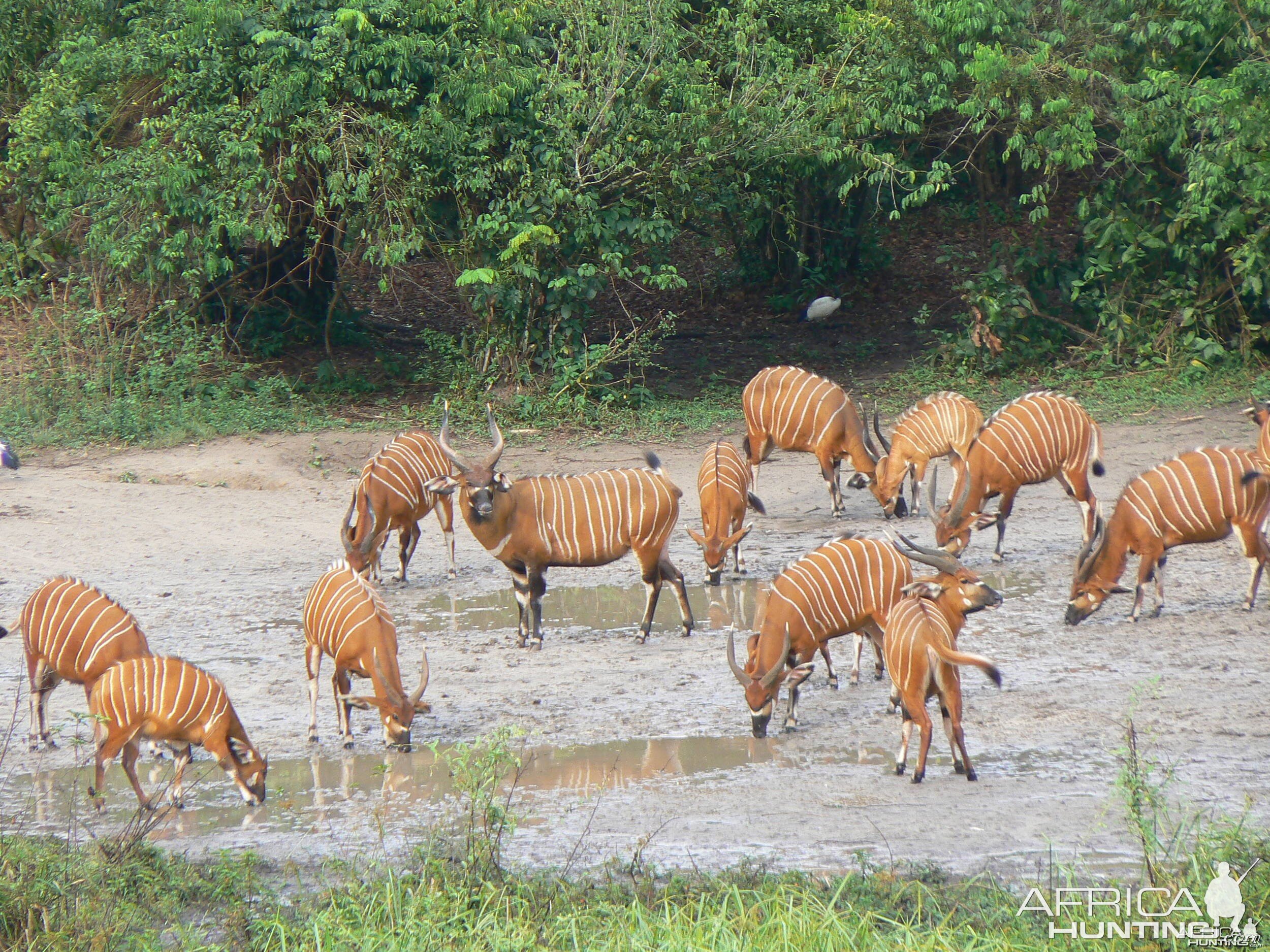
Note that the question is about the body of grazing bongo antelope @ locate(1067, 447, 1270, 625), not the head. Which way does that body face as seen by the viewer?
to the viewer's left

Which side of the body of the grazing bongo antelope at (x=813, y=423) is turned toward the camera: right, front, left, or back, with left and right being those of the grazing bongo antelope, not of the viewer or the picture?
right

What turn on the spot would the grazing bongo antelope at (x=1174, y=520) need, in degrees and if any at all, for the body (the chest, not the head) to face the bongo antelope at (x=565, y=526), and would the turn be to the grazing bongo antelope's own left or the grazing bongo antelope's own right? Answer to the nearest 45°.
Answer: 0° — it already faces it

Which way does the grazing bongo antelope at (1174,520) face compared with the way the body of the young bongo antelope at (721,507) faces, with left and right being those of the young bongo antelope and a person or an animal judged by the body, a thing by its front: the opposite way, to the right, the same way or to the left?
to the right

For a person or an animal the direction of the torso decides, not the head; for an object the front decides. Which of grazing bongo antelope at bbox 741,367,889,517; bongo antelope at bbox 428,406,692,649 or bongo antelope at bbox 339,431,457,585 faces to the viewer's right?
the grazing bongo antelope

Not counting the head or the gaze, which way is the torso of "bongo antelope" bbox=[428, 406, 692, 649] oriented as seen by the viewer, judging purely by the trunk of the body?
to the viewer's left

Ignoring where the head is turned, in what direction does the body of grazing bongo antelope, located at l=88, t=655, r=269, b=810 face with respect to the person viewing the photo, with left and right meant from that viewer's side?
facing to the right of the viewer

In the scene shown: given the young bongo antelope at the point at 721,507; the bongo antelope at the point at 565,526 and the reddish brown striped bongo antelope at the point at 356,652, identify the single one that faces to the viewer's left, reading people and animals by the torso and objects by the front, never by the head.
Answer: the bongo antelope

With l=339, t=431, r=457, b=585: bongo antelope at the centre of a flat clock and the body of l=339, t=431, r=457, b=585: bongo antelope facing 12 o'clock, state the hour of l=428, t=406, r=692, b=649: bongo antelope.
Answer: l=428, t=406, r=692, b=649: bongo antelope is roughly at 9 o'clock from l=339, t=431, r=457, b=585: bongo antelope.

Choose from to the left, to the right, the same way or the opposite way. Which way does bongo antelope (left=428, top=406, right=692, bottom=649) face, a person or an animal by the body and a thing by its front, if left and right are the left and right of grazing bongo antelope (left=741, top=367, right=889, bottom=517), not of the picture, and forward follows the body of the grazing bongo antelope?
the opposite way
